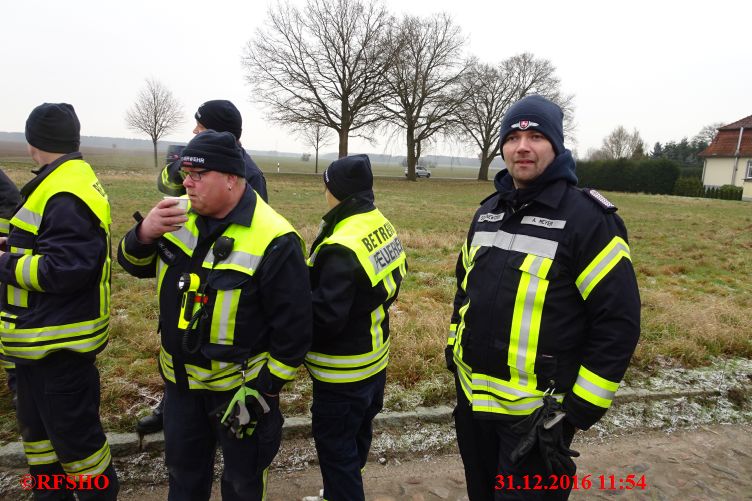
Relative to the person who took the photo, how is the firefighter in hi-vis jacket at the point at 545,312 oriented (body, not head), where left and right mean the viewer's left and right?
facing the viewer and to the left of the viewer

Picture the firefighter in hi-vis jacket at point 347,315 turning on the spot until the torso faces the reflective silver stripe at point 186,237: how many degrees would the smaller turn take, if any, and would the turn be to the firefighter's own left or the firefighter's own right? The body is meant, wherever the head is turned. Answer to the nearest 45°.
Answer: approximately 45° to the firefighter's own left

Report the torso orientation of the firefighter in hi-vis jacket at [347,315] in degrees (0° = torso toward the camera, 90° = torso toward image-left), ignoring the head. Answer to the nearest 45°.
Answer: approximately 135°

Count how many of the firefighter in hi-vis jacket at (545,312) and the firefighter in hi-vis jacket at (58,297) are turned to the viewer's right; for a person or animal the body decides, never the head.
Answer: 0

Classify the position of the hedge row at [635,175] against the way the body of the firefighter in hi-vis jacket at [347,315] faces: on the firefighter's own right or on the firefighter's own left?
on the firefighter's own right

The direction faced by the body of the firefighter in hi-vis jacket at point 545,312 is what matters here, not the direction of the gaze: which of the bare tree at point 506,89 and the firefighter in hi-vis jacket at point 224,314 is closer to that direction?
the firefighter in hi-vis jacket

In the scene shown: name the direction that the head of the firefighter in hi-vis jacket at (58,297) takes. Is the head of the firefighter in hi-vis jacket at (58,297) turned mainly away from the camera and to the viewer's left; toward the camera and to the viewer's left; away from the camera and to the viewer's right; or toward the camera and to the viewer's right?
away from the camera and to the viewer's left

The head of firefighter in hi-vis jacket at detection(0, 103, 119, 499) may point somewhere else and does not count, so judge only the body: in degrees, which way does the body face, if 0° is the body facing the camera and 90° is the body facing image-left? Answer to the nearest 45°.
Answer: approximately 90°

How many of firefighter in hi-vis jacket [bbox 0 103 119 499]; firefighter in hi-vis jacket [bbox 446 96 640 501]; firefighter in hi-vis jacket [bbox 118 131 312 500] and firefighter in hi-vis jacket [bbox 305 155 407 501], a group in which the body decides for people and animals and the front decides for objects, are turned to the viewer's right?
0

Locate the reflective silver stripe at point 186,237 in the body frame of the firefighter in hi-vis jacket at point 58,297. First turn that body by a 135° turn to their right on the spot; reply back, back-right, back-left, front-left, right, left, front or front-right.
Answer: right

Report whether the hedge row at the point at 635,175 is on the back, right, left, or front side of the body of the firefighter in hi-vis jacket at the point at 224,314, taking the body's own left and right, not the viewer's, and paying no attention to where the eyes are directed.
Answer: back

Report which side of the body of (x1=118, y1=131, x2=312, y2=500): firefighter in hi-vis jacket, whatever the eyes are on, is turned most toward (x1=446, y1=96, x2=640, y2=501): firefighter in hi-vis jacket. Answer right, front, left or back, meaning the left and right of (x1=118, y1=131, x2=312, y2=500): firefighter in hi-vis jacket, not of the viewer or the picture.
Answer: left
